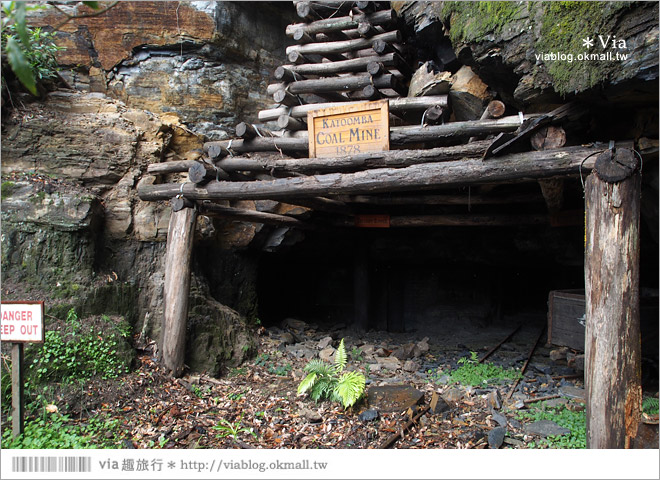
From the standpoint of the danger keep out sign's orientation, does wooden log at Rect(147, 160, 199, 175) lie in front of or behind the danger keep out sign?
behind

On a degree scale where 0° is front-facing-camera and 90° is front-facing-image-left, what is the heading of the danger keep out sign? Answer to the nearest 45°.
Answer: approximately 0°

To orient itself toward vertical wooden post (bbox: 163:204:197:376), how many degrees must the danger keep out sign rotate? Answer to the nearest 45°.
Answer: approximately 135° to its left

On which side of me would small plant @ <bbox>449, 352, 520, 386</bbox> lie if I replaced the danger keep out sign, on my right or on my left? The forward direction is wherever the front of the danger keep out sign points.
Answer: on my left

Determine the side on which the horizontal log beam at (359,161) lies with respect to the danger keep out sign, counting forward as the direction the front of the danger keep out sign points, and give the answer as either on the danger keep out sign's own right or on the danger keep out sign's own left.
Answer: on the danger keep out sign's own left

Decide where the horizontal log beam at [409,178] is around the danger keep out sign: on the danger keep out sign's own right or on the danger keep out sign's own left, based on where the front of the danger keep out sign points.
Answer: on the danger keep out sign's own left
